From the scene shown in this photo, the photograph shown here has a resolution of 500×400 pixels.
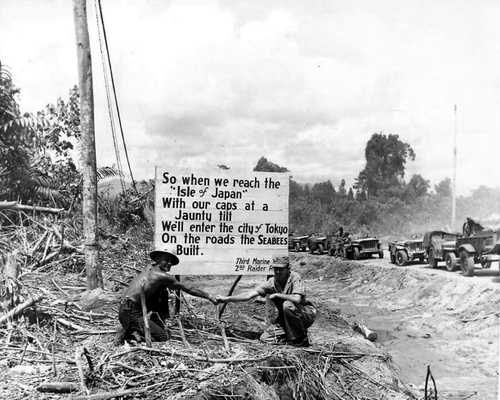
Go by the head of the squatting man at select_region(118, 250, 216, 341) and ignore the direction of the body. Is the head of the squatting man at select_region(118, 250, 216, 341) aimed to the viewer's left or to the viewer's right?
to the viewer's right

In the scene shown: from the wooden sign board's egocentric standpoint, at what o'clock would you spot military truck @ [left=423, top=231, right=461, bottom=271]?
The military truck is roughly at 7 o'clock from the wooden sign board.

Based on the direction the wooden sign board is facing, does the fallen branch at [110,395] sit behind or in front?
in front

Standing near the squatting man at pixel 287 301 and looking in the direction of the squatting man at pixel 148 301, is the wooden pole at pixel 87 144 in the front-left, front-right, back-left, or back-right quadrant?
front-right

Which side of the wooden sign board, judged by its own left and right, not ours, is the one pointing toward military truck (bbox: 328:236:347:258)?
back

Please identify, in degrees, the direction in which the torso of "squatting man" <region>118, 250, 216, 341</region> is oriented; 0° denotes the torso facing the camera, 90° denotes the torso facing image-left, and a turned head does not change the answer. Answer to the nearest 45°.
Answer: approximately 270°

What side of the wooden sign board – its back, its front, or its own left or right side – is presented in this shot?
front

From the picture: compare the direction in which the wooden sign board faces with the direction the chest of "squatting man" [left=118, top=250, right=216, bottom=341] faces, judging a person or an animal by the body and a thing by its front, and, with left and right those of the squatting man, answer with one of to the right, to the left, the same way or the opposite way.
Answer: to the right

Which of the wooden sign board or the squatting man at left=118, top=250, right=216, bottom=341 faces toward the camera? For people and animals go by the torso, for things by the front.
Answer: the wooden sign board

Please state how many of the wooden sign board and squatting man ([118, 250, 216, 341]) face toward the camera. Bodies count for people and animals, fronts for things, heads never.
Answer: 1

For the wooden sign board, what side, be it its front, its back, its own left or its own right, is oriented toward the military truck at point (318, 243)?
back

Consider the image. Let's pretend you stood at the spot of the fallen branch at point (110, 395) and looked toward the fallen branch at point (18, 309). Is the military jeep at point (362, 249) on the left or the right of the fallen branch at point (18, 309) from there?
right
